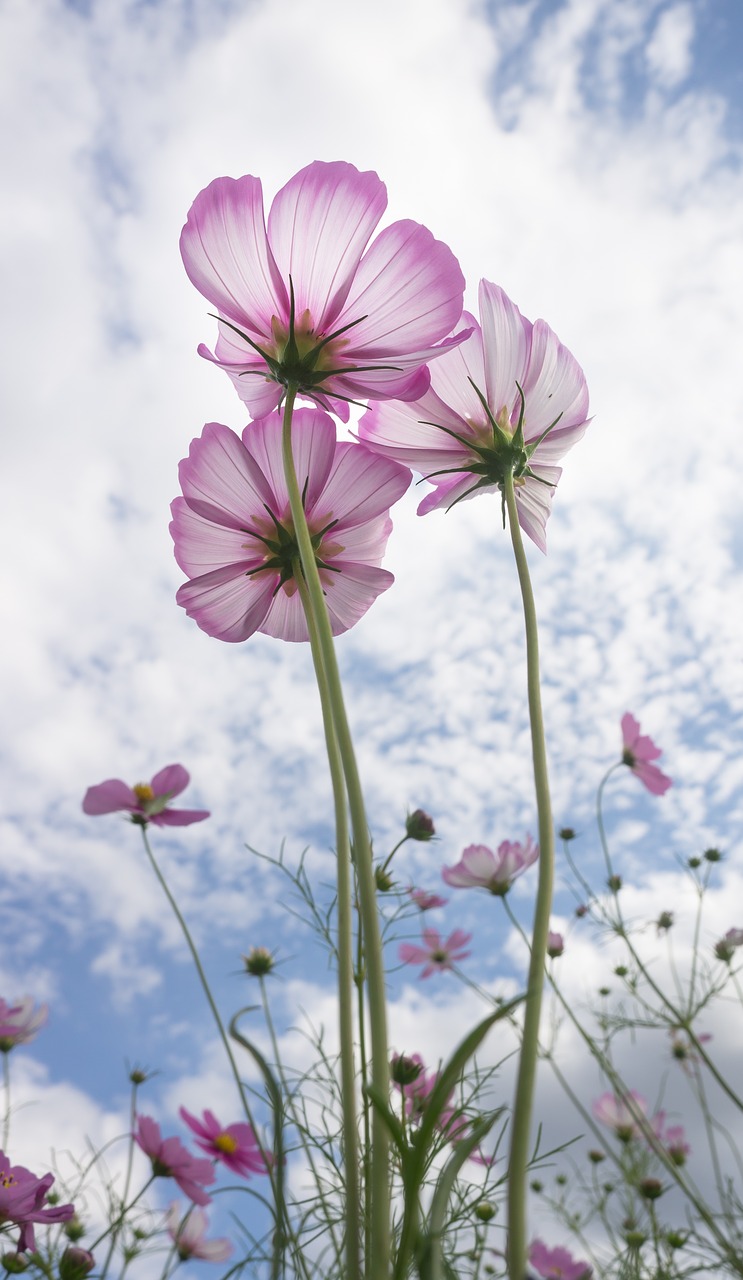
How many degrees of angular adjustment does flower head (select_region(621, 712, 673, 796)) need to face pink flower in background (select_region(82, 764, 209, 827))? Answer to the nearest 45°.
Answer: approximately 135° to its right

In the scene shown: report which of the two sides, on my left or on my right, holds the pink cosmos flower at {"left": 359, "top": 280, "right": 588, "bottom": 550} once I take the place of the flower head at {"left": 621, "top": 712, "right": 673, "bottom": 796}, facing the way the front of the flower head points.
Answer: on my right

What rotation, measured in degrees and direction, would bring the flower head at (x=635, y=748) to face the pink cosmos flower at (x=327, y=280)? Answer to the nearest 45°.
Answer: approximately 90° to its right

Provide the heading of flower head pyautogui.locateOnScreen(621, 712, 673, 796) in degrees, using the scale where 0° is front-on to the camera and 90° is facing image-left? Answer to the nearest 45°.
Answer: approximately 270°
